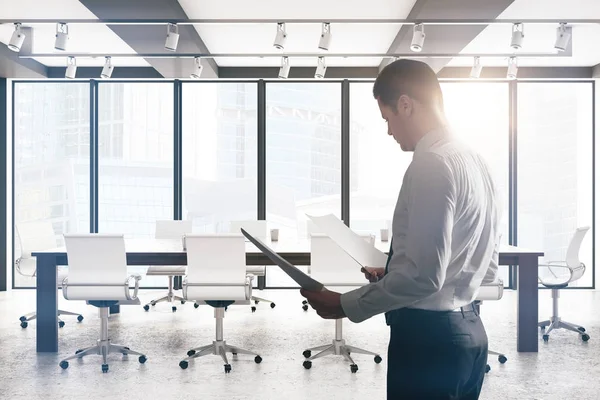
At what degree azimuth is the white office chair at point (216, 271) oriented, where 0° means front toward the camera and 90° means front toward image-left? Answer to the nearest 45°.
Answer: approximately 180°

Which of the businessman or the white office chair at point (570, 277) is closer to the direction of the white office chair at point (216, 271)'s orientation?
the white office chair

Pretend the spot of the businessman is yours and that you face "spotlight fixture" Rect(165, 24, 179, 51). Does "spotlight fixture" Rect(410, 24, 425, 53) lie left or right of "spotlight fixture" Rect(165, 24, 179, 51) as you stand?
right

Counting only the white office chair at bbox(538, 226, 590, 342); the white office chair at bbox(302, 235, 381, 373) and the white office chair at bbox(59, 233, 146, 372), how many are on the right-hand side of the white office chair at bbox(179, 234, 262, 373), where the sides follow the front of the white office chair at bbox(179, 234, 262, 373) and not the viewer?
2

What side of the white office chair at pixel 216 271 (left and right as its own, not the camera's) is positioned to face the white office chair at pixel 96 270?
left

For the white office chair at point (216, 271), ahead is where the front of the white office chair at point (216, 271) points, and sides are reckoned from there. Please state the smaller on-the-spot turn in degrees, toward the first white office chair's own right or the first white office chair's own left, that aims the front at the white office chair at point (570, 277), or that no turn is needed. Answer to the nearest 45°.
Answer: approximately 90° to the first white office chair's own right

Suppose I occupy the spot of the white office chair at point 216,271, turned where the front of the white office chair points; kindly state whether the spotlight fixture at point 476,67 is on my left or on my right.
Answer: on my right

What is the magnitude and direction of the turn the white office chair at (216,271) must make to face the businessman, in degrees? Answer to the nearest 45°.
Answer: approximately 180°

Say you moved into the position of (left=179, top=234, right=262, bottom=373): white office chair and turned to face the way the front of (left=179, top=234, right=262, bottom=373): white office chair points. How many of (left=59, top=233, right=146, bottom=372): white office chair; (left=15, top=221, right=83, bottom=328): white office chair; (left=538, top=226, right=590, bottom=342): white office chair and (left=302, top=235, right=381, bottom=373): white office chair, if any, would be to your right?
2

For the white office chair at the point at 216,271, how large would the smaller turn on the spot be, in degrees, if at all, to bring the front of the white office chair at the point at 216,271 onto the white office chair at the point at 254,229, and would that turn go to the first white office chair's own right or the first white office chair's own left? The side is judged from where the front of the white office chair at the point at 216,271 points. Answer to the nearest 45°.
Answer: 0° — it already faces it
